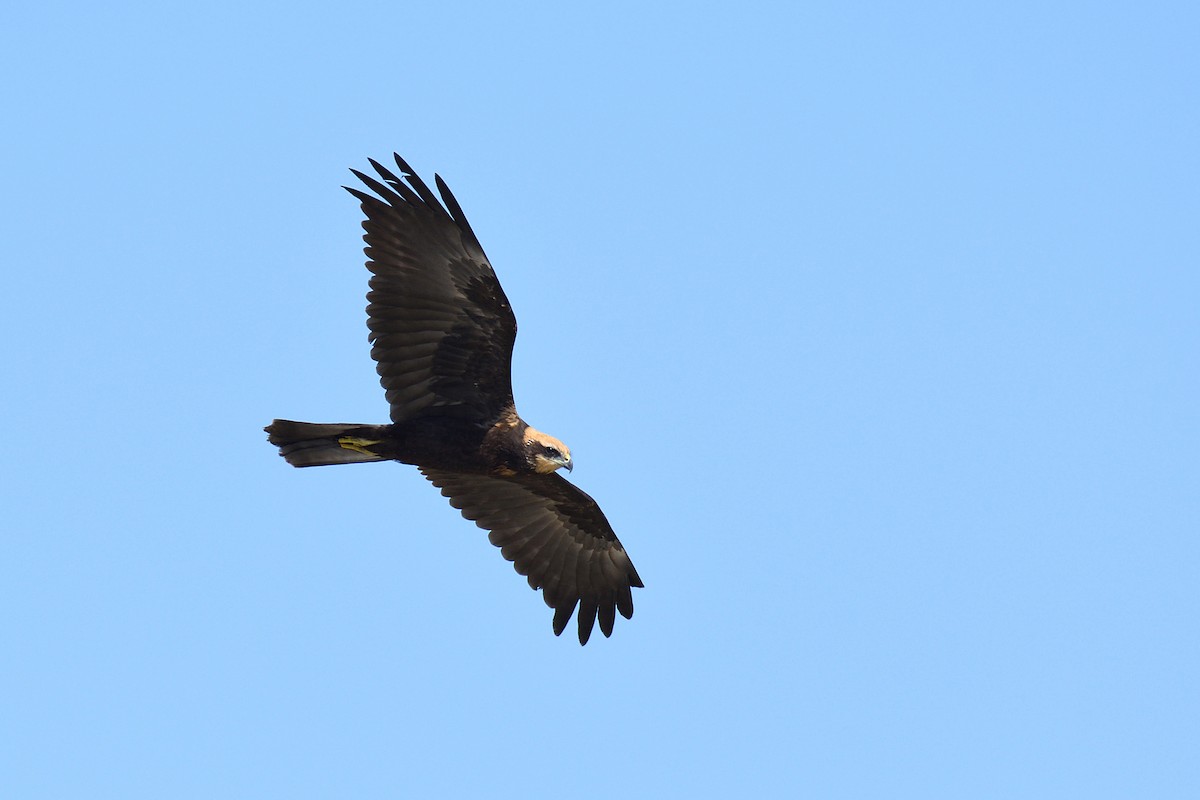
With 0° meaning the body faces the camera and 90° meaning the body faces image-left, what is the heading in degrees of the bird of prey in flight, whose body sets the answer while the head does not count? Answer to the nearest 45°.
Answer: approximately 270°
